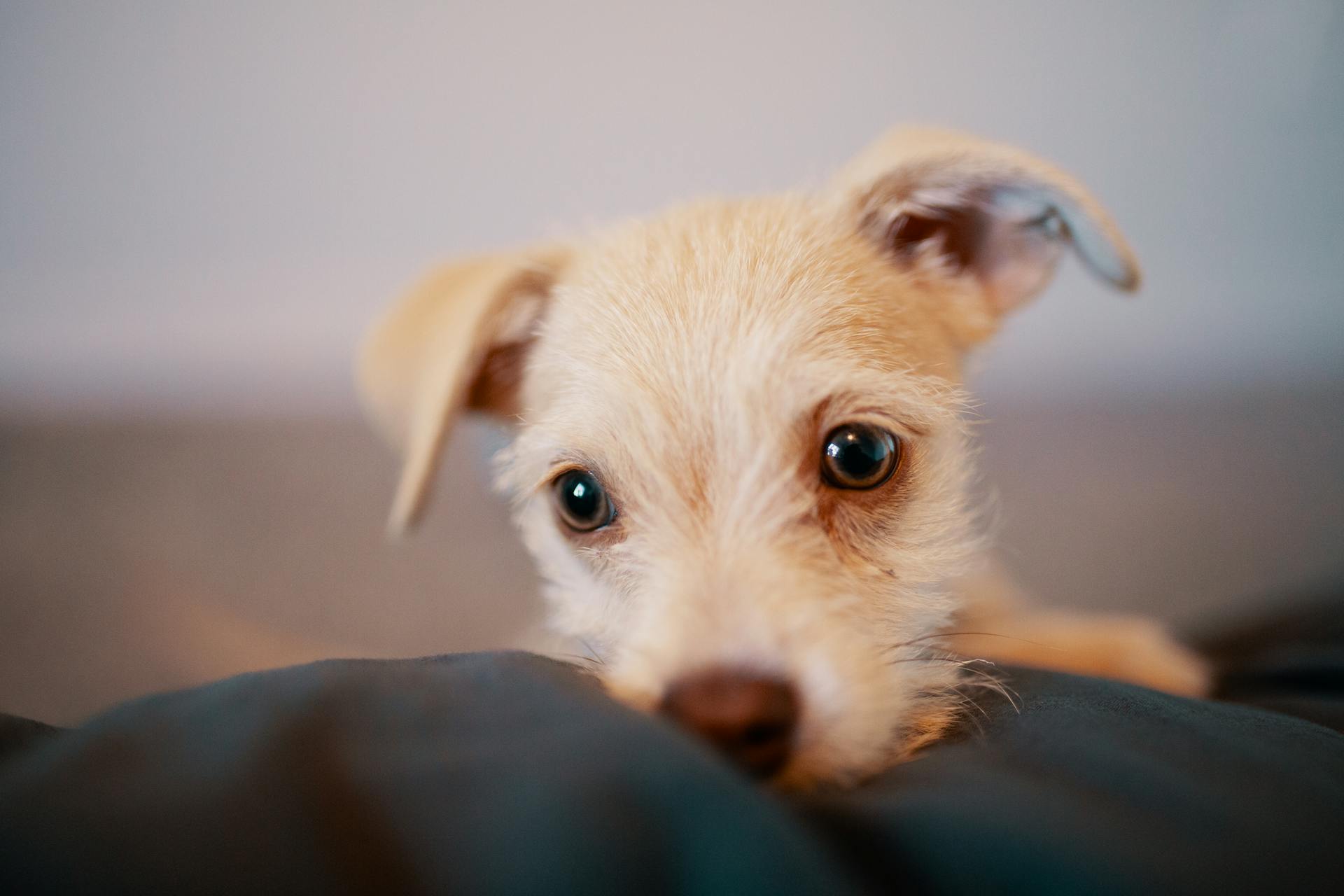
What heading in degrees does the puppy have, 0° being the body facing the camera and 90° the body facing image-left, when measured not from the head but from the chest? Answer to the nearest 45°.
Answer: approximately 0°
